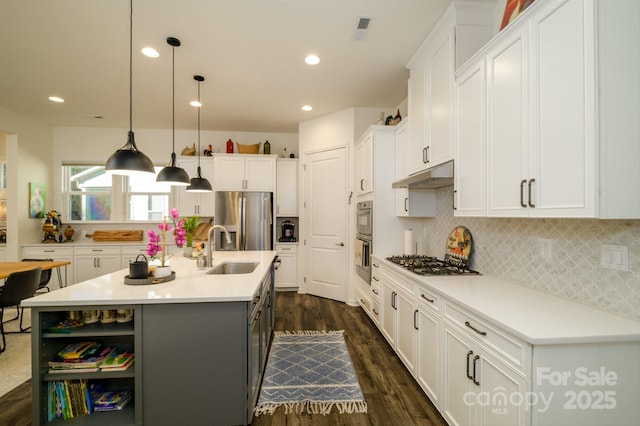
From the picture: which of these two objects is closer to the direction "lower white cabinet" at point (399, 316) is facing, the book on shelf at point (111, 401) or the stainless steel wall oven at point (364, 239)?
the book on shelf

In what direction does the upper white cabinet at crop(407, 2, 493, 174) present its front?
to the viewer's left

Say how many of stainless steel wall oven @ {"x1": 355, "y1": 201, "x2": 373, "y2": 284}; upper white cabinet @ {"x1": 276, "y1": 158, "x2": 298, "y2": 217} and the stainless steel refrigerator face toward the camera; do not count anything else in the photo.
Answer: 2

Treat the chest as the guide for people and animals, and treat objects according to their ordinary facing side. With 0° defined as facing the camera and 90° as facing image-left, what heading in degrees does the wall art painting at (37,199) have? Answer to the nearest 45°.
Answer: approximately 315°

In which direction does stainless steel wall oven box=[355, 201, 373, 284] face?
to the viewer's left

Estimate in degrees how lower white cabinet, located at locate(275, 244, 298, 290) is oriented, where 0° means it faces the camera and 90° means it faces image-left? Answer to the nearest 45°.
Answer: approximately 0°

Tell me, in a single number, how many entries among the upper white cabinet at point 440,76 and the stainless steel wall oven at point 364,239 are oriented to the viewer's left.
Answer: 2

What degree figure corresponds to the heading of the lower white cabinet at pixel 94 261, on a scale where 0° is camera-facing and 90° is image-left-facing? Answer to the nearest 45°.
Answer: approximately 0°

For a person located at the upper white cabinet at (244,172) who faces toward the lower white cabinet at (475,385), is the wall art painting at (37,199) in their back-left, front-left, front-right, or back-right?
back-right

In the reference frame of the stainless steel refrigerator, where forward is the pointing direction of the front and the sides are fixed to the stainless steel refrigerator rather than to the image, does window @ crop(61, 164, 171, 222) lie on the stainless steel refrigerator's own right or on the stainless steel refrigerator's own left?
on the stainless steel refrigerator's own right
